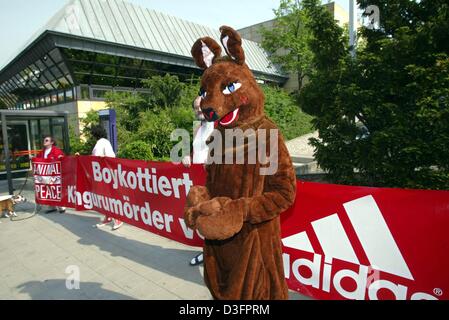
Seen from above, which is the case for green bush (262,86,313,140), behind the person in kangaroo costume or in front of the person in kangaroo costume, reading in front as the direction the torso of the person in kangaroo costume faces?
behind

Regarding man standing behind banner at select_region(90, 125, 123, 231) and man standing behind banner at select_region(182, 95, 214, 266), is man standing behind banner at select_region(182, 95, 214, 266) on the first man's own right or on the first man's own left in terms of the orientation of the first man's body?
on the first man's own left

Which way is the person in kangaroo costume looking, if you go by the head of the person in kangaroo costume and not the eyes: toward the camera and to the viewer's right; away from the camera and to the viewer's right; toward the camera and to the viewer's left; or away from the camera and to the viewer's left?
toward the camera and to the viewer's left

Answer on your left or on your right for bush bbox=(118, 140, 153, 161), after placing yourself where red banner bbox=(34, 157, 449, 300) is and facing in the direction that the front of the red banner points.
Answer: on your right

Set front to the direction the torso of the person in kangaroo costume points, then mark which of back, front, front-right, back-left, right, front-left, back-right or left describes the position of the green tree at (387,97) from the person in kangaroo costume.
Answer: back

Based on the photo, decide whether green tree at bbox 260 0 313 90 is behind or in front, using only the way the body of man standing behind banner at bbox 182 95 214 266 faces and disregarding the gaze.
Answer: behind

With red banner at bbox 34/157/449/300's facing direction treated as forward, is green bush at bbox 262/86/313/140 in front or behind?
behind

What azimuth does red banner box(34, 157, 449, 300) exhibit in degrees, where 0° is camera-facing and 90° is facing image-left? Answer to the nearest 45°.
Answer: approximately 45°

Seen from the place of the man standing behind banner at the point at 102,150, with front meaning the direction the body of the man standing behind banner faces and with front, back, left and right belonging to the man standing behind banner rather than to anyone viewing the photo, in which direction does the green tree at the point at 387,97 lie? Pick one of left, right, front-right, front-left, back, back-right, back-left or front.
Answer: left
